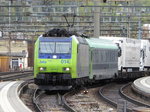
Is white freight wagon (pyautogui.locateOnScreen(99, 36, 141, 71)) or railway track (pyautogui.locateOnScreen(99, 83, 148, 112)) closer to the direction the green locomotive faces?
the railway track

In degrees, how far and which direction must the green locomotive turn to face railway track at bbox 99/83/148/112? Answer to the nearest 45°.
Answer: approximately 45° to its left

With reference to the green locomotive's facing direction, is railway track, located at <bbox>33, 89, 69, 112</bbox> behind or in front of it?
in front

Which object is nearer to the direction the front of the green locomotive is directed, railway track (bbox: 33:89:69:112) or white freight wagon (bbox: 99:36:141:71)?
the railway track

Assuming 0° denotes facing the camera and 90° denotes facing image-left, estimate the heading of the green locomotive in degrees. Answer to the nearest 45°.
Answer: approximately 0°

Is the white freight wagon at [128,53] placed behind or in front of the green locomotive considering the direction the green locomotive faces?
behind

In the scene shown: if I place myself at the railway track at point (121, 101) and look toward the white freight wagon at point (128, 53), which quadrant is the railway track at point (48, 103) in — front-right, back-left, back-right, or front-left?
back-left
